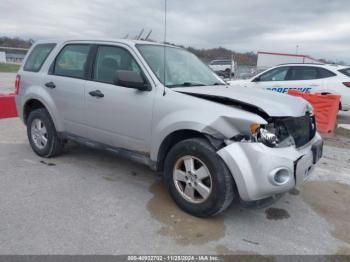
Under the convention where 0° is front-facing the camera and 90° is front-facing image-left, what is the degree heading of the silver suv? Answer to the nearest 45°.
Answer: approximately 315°

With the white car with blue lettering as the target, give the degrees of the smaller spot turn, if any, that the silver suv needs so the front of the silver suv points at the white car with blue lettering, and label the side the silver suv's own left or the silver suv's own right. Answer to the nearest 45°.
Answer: approximately 90° to the silver suv's own left

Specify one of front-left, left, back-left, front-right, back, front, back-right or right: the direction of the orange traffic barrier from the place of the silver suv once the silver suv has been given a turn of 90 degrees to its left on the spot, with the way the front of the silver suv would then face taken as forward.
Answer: front

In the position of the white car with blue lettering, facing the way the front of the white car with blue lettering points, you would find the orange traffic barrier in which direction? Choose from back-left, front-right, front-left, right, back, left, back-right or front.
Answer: back-left

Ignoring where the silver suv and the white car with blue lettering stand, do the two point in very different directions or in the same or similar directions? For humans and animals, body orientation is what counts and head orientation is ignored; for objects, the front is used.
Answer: very different directions

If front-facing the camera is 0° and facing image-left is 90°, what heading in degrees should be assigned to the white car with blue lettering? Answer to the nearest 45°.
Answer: approximately 135°
